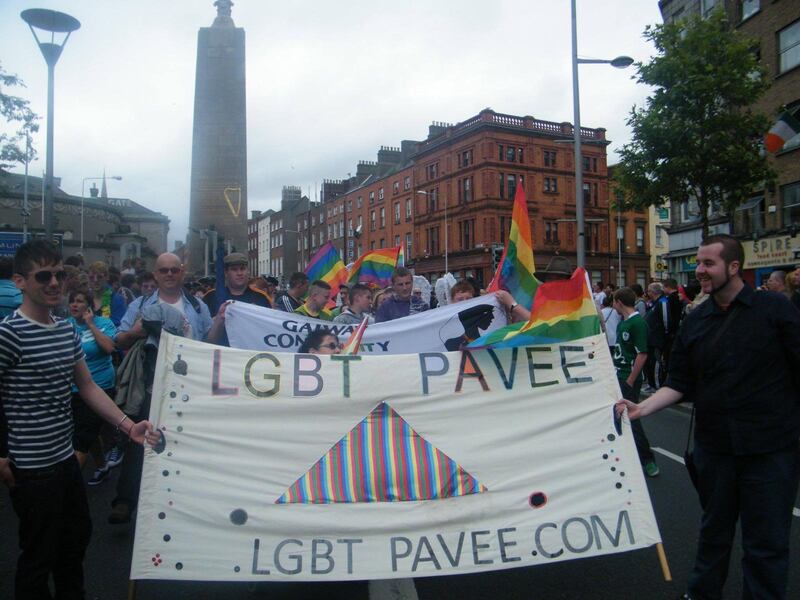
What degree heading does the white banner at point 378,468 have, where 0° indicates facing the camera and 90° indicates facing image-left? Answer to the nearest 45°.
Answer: approximately 0°

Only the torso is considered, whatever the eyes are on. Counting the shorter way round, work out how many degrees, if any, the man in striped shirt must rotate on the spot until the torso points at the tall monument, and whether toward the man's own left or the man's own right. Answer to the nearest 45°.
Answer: approximately 135° to the man's own left

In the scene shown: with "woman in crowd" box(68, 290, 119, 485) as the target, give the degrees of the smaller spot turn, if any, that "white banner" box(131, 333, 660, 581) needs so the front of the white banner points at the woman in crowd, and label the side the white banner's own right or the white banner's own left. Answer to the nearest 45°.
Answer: approximately 135° to the white banner's own right

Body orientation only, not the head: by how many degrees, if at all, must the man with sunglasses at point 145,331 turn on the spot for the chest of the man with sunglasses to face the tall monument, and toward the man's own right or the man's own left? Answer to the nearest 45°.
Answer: approximately 180°

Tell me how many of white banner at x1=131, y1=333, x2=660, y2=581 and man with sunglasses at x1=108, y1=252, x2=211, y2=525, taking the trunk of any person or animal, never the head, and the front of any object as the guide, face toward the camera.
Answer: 2
